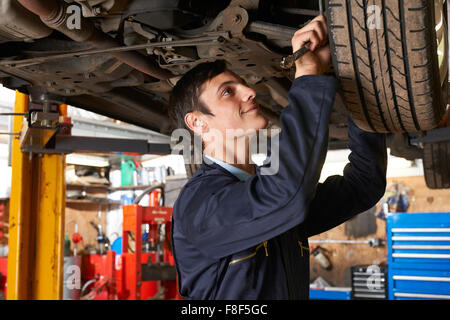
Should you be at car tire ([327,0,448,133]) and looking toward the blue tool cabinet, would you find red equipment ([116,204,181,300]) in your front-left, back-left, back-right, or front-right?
front-left

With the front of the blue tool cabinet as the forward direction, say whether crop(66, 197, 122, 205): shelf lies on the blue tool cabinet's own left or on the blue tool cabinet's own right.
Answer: on the blue tool cabinet's own right

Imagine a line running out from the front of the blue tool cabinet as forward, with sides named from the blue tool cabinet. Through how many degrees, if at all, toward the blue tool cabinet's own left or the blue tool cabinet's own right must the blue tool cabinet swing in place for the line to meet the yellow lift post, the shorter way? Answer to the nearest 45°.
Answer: approximately 45° to the blue tool cabinet's own right

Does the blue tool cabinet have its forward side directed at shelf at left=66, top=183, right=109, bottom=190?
no

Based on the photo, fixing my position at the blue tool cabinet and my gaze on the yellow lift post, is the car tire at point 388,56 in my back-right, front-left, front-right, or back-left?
front-left

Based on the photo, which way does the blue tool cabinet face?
toward the camera

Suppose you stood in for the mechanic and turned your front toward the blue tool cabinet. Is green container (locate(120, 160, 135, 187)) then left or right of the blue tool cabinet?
left

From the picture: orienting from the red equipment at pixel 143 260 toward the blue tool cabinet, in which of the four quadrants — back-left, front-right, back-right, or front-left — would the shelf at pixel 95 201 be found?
back-left

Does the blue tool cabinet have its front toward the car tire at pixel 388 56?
yes

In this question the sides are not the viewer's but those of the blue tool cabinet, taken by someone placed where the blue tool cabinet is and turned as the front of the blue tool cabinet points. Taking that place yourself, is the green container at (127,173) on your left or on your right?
on your right

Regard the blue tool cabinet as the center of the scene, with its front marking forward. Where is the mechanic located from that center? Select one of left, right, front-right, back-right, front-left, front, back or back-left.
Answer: front

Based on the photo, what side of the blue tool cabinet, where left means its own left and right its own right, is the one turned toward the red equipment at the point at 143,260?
right
